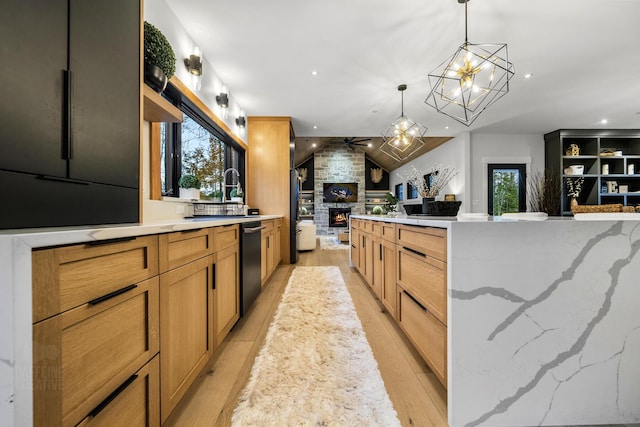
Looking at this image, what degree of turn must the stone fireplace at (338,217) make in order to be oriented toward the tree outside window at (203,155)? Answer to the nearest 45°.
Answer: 0° — it already faces it

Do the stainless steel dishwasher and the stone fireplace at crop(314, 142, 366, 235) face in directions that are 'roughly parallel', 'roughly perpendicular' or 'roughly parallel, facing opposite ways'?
roughly perpendicular

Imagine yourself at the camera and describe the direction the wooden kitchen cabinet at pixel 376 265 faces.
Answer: facing to the left of the viewer

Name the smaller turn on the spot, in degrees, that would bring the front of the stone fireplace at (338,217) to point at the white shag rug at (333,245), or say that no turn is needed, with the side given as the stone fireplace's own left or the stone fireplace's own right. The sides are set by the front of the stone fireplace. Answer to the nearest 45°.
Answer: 0° — it already faces it

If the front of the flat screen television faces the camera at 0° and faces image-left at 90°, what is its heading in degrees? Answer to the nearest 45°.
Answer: approximately 0°

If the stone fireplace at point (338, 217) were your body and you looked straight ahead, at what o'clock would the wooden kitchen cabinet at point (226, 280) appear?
The wooden kitchen cabinet is roughly at 12 o'clock from the stone fireplace.

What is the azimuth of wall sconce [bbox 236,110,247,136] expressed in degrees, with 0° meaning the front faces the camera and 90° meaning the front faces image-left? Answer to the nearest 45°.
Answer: approximately 270°
